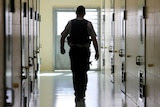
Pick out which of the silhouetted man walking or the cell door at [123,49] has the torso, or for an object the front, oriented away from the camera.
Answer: the silhouetted man walking

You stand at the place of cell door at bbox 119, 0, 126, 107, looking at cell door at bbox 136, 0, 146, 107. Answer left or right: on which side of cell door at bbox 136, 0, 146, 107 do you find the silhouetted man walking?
right

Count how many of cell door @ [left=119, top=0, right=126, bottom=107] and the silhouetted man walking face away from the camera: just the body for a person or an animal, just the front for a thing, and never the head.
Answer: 1

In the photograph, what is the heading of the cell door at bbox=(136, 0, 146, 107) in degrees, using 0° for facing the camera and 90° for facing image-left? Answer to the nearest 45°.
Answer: approximately 90°

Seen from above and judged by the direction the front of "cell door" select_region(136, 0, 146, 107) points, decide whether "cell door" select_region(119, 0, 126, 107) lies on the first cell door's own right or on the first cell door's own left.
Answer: on the first cell door's own right

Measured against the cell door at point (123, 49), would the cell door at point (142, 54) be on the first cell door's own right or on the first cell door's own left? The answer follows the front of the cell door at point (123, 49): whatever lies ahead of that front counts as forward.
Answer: on the first cell door's own left

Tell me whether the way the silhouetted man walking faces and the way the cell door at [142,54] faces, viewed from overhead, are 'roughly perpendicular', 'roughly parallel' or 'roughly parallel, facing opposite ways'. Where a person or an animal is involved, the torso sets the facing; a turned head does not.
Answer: roughly perpendicular

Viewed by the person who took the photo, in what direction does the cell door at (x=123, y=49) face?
facing to the left of the viewer

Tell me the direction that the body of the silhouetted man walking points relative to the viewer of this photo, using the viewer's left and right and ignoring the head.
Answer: facing away from the viewer
